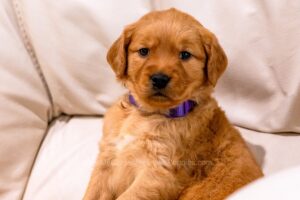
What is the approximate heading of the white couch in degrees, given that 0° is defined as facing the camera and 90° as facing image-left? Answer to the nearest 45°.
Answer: approximately 0°
